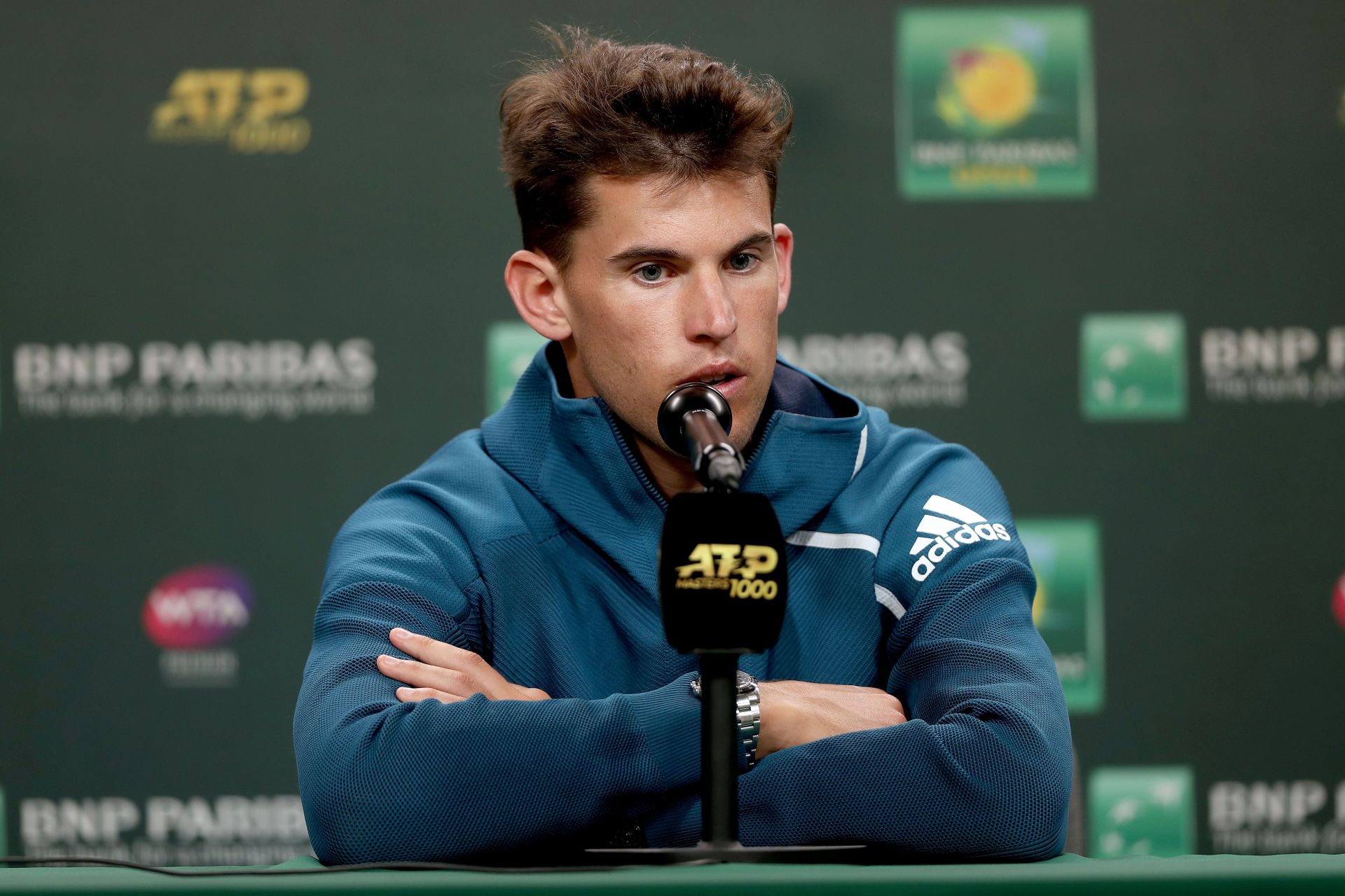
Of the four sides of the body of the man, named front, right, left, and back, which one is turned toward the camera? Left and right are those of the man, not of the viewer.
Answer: front

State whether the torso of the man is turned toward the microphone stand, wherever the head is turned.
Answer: yes

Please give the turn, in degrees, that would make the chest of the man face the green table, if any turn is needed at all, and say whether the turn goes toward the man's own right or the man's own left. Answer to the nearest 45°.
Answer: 0° — they already face it
